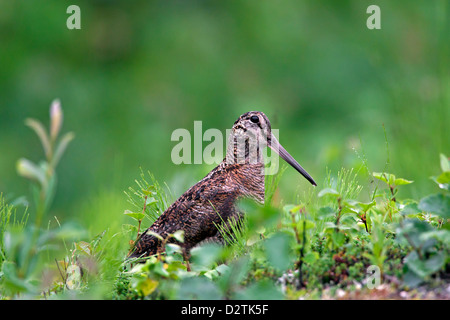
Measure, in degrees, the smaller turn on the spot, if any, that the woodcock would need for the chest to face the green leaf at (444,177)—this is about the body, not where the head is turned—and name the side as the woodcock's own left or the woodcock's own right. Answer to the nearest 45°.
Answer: approximately 45° to the woodcock's own right

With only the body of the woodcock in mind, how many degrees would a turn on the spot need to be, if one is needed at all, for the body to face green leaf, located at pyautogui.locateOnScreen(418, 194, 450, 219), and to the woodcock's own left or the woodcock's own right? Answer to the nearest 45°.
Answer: approximately 45° to the woodcock's own right

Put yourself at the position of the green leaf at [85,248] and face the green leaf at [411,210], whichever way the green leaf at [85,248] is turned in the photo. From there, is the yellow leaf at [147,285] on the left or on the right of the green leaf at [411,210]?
right

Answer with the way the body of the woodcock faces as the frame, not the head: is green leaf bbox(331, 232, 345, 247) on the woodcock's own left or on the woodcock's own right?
on the woodcock's own right

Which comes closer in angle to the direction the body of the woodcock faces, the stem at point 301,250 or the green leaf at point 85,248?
the stem

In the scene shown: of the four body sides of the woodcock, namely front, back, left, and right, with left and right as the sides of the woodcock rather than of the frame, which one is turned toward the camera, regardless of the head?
right
